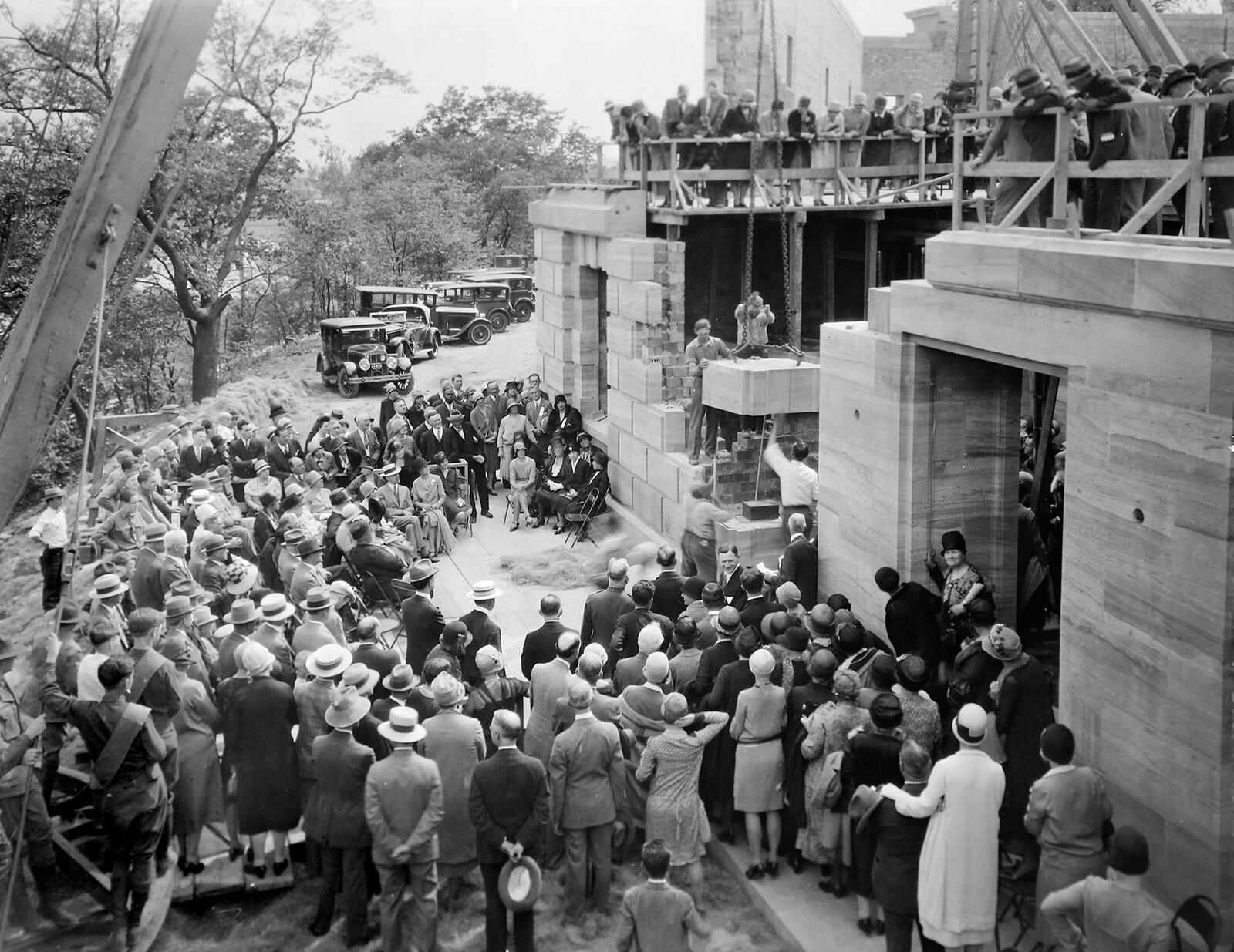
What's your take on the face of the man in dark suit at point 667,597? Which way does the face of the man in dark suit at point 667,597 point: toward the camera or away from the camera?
away from the camera

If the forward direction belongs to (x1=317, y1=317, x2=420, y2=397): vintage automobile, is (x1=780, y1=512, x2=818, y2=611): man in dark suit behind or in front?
in front

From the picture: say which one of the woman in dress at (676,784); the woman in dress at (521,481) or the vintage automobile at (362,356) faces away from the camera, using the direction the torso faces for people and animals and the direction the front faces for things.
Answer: the woman in dress at (676,784)

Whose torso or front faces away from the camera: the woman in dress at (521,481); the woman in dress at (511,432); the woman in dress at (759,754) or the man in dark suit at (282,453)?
the woman in dress at (759,754)

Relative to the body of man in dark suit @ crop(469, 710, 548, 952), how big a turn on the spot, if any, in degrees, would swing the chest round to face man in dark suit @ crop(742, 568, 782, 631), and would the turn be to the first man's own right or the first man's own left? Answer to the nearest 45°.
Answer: approximately 45° to the first man's own right

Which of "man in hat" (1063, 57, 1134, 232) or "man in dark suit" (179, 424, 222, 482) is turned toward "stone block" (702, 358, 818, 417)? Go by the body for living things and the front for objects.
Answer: the man in dark suit

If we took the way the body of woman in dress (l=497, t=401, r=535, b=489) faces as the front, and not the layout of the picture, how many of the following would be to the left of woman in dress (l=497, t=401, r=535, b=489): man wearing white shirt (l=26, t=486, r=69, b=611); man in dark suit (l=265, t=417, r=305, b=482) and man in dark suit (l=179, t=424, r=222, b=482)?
0

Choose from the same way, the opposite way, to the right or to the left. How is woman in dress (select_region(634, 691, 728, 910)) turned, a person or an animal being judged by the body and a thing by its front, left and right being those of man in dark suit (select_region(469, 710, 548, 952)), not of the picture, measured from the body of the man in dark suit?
the same way

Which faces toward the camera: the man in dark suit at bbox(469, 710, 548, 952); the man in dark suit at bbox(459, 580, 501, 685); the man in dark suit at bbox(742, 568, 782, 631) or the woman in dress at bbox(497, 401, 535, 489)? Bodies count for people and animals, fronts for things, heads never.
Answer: the woman in dress

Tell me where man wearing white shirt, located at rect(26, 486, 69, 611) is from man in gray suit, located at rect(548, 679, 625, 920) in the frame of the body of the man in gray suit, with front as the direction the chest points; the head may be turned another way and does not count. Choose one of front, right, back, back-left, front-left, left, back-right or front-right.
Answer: front-left

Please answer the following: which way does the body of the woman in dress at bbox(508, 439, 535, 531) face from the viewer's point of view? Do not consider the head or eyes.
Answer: toward the camera

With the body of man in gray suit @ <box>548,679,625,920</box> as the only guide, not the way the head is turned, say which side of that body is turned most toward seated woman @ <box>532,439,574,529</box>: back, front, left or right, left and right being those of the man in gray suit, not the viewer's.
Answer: front

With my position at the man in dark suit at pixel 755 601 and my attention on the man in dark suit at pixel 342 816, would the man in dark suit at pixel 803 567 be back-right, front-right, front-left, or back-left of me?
back-right

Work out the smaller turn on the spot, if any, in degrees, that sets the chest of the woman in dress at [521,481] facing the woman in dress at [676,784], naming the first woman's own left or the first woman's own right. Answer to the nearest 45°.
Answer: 0° — they already face them

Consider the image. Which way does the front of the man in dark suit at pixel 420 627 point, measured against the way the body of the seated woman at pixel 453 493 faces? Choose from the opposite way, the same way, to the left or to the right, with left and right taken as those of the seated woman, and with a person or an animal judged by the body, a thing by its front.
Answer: to the left

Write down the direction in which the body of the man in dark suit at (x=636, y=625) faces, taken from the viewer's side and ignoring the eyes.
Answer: away from the camera

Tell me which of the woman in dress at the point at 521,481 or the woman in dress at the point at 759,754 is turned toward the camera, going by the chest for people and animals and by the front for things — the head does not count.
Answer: the woman in dress at the point at 521,481

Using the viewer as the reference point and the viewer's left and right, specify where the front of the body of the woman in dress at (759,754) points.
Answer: facing away from the viewer

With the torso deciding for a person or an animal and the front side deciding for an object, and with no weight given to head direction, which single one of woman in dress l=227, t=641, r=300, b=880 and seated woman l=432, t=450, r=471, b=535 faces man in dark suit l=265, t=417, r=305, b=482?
the woman in dress

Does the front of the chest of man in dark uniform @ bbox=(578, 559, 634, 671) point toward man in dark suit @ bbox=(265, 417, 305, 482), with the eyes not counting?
no

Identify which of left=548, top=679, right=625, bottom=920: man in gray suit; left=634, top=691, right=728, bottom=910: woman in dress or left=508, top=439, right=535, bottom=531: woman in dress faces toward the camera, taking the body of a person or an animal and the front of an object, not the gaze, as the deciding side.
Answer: left=508, top=439, right=535, bottom=531: woman in dress

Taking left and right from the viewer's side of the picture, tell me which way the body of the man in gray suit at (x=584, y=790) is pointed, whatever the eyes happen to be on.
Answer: facing away from the viewer

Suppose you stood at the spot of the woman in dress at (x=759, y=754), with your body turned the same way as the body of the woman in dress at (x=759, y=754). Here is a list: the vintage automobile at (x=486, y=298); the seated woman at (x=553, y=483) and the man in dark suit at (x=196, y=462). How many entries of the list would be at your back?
0
